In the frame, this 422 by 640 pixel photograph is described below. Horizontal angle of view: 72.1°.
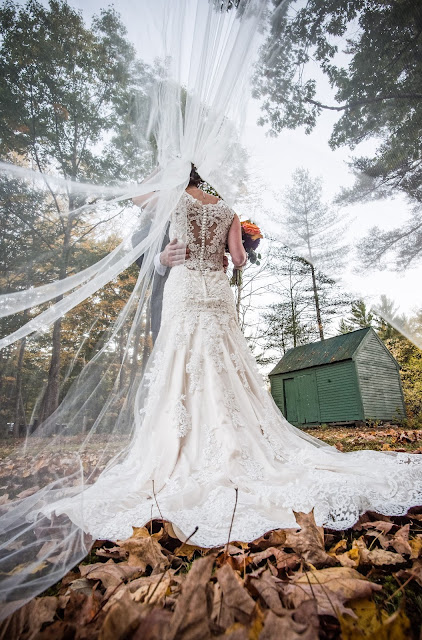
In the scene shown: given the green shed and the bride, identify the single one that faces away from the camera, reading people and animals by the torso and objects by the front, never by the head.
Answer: the bride

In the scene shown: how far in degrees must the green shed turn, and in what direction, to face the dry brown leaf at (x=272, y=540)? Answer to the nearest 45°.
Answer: approximately 45° to its left

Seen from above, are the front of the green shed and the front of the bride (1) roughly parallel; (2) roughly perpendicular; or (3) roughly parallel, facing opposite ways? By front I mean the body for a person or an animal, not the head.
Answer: roughly perpendicular

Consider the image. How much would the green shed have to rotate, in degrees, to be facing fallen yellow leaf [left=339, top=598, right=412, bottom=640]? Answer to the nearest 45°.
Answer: approximately 45° to its left

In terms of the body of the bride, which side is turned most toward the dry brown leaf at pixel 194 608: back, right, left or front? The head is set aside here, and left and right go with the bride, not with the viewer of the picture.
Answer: back

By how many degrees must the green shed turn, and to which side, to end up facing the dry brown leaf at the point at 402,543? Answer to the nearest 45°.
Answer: approximately 45° to its left

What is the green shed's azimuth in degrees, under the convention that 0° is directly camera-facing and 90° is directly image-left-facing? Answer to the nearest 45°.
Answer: approximately 45°

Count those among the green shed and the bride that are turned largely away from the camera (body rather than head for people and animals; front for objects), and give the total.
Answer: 1

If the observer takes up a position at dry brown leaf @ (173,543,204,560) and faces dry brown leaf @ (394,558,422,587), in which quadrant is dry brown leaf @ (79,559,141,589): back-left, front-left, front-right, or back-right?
back-right

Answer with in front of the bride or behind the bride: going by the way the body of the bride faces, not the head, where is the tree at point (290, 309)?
in front

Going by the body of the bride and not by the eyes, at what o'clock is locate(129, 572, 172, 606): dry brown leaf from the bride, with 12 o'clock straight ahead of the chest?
The dry brown leaf is roughly at 6 o'clock from the bride.

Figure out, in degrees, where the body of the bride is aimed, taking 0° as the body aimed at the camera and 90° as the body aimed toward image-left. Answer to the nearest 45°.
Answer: approximately 180°

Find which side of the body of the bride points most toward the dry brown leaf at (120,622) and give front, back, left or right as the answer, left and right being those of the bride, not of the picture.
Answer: back

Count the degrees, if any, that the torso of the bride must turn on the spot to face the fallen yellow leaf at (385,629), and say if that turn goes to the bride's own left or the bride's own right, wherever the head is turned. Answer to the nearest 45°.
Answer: approximately 180°

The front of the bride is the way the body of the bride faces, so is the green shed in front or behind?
in front
